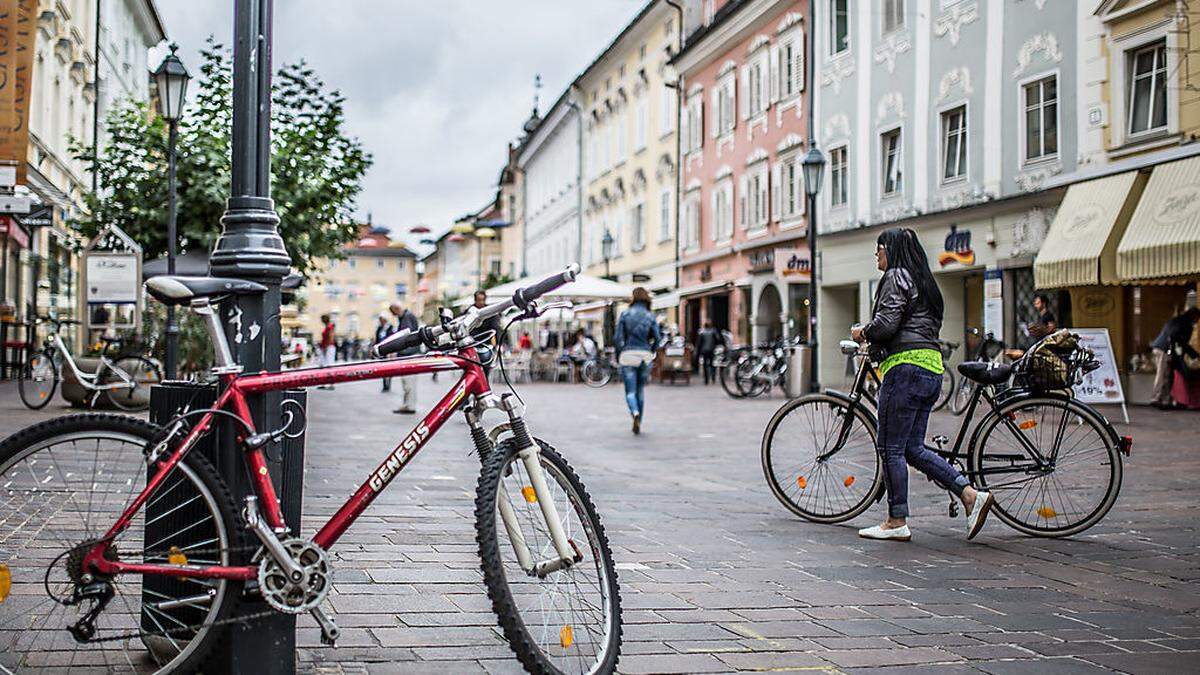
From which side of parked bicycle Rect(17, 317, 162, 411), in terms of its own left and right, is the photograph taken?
left

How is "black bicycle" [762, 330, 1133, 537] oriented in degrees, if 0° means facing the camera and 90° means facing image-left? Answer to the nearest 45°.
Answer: approximately 90°

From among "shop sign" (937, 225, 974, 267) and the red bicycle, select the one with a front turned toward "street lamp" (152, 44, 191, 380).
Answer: the shop sign

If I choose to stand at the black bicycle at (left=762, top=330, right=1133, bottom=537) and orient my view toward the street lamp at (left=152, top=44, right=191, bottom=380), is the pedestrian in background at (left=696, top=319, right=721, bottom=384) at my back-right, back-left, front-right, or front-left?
front-right

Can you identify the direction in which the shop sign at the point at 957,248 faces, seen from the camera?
facing the viewer and to the left of the viewer

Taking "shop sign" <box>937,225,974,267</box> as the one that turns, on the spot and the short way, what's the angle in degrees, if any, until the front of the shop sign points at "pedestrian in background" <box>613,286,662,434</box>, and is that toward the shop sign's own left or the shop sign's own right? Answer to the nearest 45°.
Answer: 0° — it already faces them

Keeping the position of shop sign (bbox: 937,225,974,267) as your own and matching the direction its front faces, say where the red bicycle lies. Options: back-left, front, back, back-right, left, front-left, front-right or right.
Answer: front-left

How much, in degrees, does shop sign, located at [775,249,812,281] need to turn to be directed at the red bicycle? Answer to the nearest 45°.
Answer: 0° — it already faces it

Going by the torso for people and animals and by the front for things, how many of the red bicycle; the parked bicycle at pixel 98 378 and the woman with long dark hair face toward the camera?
0

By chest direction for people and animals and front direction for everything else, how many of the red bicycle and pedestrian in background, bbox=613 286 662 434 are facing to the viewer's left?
0

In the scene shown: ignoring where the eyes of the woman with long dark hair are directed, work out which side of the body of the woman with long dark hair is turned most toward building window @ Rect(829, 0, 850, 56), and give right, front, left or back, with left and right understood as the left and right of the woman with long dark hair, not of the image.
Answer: right

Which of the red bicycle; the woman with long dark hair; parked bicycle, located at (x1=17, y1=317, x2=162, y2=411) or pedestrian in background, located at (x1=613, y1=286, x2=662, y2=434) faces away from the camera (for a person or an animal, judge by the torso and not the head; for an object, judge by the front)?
the pedestrian in background

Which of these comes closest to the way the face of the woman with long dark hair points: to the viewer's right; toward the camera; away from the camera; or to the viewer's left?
to the viewer's left

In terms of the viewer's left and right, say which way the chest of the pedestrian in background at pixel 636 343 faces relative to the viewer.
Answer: facing away from the viewer

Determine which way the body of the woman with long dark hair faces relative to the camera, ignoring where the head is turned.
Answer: to the viewer's left
